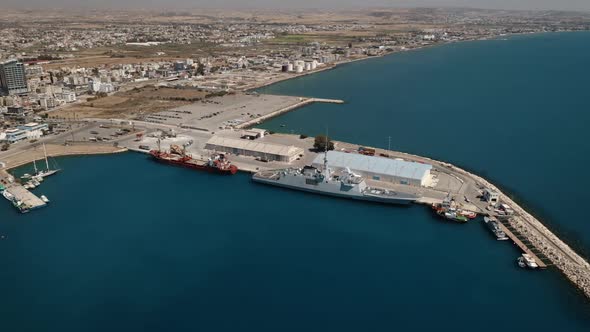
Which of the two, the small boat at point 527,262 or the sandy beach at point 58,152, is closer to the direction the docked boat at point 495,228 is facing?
the sandy beach

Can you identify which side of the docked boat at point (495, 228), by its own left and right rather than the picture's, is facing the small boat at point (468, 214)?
front

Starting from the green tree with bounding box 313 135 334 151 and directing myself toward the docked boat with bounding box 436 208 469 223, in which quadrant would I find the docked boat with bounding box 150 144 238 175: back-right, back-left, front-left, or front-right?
back-right

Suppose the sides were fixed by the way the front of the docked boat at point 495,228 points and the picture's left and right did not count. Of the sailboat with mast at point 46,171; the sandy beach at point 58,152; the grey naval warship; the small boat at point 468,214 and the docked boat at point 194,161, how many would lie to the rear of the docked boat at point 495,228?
0

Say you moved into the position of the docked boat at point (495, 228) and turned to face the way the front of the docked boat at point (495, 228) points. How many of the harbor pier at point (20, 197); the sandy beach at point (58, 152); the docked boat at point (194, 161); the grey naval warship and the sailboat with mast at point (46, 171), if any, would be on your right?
0

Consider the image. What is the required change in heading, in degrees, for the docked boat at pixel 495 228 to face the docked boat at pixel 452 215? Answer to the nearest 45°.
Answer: approximately 45° to its left

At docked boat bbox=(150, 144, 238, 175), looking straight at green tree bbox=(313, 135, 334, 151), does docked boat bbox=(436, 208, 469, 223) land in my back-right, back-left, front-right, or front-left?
front-right

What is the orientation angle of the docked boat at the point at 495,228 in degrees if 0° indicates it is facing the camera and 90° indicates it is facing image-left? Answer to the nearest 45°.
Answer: approximately 135°

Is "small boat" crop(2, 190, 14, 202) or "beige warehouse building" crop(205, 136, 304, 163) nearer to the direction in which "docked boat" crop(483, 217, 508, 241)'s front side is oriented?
the beige warehouse building

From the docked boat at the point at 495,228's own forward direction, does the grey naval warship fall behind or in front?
in front

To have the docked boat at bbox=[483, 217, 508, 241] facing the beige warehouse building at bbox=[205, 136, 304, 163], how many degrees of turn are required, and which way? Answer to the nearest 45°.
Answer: approximately 45° to its left

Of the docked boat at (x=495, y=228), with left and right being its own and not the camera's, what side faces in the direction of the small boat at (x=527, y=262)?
back

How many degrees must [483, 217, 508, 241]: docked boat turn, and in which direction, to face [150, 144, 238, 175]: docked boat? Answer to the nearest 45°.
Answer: approximately 45° to its left

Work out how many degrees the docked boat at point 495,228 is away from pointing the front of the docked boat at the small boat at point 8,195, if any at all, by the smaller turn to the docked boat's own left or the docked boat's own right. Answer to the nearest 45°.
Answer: approximately 45° to the docked boat's own left

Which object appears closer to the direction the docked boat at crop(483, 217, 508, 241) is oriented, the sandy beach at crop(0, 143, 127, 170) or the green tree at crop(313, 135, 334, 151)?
the green tree

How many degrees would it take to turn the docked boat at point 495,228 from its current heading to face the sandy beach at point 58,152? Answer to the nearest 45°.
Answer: approximately 45° to its left

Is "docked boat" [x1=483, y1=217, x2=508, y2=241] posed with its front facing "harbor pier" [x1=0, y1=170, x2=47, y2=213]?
no
